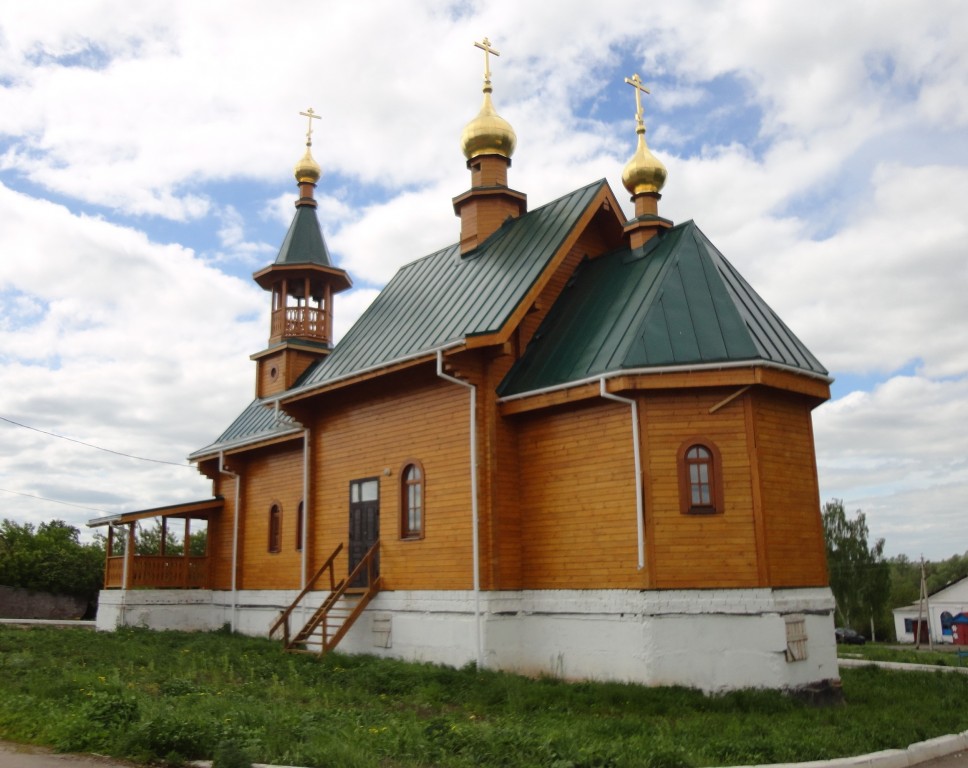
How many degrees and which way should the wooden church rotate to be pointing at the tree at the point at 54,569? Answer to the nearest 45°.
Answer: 0° — it already faces it

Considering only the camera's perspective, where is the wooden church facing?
facing away from the viewer and to the left of the viewer

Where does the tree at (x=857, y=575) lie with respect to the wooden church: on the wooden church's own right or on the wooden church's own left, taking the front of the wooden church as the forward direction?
on the wooden church's own right
